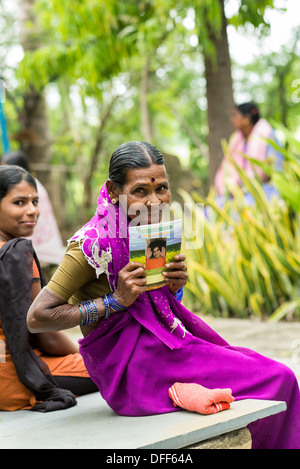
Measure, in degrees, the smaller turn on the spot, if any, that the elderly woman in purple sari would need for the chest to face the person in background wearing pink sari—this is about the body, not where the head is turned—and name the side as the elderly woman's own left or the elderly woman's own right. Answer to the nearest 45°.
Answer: approximately 90° to the elderly woman's own left

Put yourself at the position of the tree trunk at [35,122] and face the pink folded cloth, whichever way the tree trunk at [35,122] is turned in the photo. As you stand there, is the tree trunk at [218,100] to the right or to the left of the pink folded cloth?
left

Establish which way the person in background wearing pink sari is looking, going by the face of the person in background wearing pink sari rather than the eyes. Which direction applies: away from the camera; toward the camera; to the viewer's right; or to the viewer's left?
to the viewer's left

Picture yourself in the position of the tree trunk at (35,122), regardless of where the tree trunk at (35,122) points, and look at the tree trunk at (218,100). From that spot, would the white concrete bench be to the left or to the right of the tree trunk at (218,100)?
right

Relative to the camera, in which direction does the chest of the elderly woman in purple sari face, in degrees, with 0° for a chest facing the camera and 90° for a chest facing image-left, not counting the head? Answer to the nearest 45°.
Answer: approximately 270°
